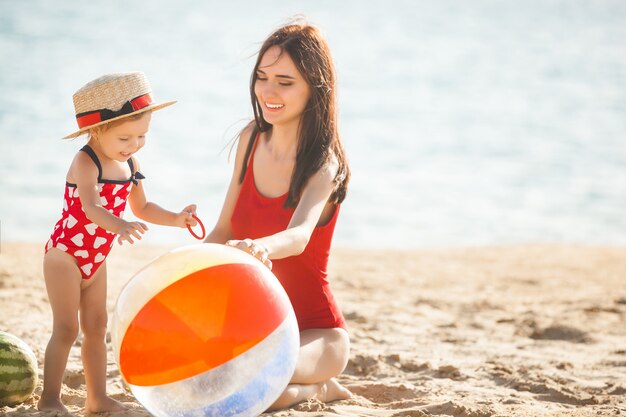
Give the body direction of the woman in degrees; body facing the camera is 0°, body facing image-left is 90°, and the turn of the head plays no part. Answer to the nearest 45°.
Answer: approximately 45°

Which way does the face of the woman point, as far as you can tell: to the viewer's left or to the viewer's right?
to the viewer's left

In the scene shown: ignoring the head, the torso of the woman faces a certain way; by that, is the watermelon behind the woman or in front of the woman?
in front
